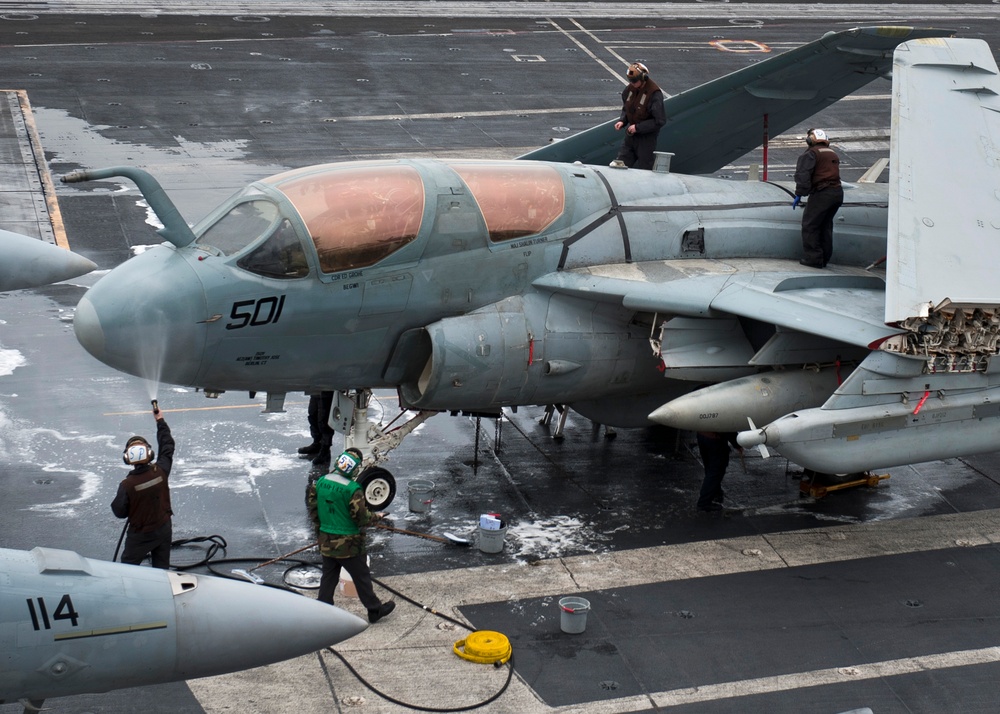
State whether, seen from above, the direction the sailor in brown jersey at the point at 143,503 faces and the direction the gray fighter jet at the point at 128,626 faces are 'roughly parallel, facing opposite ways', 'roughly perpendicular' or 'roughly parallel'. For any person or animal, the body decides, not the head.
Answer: roughly perpendicular

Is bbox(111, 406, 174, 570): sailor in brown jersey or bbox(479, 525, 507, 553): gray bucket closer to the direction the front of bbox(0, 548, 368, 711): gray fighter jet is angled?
the gray bucket

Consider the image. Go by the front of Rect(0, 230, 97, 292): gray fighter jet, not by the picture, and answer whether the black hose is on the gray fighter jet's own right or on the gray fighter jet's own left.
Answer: on the gray fighter jet's own right

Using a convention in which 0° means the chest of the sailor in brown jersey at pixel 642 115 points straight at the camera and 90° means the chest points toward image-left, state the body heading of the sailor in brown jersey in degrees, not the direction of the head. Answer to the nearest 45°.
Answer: approximately 45°

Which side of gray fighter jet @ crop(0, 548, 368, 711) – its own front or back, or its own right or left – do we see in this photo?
right

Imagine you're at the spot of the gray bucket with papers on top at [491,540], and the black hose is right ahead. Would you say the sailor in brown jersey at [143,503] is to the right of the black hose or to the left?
right

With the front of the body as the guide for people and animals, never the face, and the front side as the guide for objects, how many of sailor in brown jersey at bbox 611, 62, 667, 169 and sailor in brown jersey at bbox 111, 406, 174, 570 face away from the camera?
1

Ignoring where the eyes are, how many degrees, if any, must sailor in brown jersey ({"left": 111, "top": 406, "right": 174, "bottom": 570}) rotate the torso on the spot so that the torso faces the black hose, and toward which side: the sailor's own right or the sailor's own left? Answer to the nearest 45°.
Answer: approximately 135° to the sailor's own right

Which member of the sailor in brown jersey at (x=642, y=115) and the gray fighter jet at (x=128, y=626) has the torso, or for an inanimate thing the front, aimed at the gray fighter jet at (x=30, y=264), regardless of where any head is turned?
the sailor in brown jersey

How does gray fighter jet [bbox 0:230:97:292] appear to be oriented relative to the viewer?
to the viewer's right

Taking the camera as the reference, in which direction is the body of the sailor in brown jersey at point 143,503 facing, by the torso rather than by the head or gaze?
away from the camera

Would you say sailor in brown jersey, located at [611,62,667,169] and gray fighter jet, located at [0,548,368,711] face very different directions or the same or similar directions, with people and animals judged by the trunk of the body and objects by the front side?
very different directions

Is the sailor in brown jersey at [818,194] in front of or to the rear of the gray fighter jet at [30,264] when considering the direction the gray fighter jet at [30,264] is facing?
in front

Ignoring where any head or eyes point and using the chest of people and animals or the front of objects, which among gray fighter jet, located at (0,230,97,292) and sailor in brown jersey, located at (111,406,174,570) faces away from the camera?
the sailor in brown jersey

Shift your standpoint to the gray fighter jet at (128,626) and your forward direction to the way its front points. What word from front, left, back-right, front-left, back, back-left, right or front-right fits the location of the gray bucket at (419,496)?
front-left

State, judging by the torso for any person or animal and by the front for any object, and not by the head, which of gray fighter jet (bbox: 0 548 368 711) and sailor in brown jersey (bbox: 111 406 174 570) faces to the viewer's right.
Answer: the gray fighter jet

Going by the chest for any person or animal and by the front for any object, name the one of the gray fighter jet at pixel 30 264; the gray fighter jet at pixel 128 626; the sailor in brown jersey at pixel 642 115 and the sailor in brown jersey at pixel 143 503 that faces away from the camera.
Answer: the sailor in brown jersey at pixel 143 503
